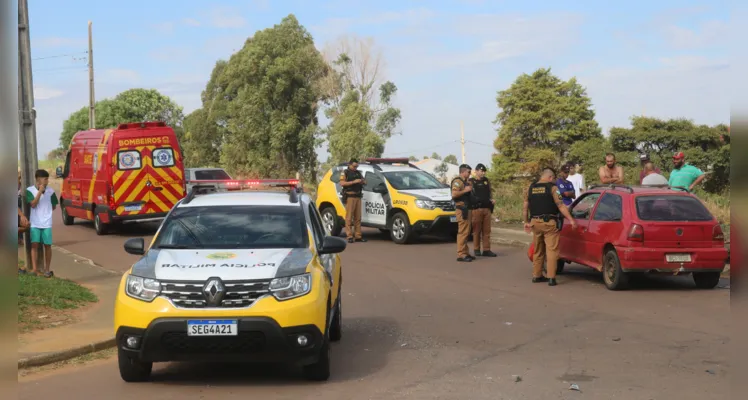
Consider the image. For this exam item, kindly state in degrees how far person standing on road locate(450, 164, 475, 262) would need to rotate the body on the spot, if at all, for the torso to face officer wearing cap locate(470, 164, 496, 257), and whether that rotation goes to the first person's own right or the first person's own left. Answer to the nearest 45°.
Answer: approximately 45° to the first person's own left

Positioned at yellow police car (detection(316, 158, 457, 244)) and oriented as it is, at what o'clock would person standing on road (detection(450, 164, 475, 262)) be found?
The person standing on road is roughly at 1 o'clock from the yellow police car.

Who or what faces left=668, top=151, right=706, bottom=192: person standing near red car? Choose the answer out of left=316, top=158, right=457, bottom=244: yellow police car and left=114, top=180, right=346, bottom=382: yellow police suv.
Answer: the yellow police car

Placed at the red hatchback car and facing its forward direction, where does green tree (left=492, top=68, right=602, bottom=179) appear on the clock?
The green tree is roughly at 1 o'clock from the red hatchback car.

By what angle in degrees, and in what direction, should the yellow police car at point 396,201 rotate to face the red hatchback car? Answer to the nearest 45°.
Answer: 0° — it already faces it

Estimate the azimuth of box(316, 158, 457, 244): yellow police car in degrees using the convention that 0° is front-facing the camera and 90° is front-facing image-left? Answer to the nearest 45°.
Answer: approximately 315°

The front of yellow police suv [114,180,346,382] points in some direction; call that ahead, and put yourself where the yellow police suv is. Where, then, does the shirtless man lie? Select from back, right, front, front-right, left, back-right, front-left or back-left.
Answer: back-left

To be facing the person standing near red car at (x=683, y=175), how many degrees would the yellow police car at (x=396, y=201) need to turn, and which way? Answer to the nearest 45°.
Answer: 0° — it already faces them

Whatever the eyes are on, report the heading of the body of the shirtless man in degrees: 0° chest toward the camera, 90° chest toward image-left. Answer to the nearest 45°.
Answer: approximately 0°

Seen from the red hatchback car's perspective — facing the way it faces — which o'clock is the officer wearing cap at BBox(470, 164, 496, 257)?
The officer wearing cap is roughly at 12 o'clock from the red hatchback car.
